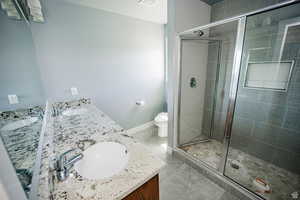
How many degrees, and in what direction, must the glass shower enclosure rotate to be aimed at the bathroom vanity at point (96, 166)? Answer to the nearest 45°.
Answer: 0° — it already faces it

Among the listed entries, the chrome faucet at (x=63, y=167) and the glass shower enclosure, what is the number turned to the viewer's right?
1

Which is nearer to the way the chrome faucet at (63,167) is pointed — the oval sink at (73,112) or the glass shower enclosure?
the glass shower enclosure

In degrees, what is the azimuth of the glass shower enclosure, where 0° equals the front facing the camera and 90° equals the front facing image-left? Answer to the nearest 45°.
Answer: approximately 45°

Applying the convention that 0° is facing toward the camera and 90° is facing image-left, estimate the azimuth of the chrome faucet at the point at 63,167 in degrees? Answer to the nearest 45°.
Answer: approximately 270°

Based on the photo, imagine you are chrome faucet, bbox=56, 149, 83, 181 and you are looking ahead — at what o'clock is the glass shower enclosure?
The glass shower enclosure is roughly at 12 o'clock from the chrome faucet.

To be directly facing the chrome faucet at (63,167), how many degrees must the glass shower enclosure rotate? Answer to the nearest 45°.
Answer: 0° — it already faces it

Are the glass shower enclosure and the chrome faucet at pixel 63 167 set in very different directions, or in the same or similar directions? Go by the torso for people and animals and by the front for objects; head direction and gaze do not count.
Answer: very different directions
